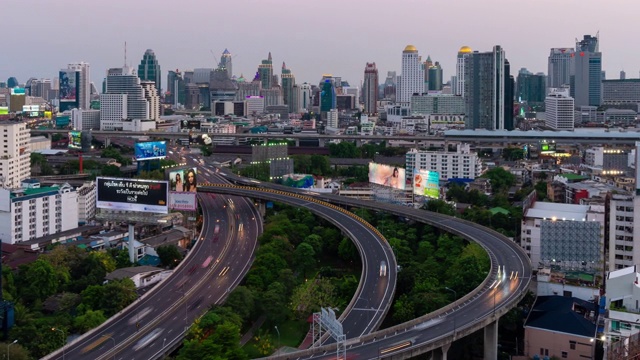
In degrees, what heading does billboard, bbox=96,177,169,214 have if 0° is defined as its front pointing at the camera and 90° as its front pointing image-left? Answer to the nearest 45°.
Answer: approximately 0°

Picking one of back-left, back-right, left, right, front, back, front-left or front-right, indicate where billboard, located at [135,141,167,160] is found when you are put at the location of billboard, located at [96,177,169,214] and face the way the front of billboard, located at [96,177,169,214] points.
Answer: back

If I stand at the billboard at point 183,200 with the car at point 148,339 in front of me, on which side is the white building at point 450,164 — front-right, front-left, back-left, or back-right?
back-left

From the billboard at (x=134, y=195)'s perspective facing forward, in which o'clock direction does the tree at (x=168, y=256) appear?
The tree is roughly at 9 o'clock from the billboard.

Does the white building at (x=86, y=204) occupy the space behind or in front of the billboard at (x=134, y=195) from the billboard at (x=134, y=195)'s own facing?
behind

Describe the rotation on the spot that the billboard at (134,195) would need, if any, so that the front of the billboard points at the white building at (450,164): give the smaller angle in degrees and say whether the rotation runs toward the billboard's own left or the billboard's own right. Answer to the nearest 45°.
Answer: approximately 135° to the billboard's own left

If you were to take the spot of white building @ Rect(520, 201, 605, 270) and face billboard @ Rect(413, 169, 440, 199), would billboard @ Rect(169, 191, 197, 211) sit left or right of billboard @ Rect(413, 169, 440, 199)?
left

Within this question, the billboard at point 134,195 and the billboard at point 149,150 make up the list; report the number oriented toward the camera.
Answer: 2

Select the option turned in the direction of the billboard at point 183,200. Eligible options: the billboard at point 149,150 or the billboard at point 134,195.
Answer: the billboard at point 149,150
